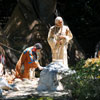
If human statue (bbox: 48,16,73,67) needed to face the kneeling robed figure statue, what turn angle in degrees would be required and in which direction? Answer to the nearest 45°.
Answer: approximately 135° to its right

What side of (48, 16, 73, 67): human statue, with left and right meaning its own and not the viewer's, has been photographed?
front

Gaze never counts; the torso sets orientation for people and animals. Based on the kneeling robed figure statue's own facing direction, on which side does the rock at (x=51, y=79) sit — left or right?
on its right

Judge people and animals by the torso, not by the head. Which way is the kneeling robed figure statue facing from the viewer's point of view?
to the viewer's right

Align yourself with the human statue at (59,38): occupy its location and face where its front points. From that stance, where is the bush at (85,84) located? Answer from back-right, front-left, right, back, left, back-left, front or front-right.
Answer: front

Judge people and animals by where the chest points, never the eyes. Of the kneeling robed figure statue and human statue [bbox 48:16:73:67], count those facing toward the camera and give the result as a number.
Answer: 1

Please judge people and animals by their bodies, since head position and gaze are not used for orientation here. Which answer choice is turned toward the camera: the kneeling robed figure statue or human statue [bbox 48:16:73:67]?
the human statue
